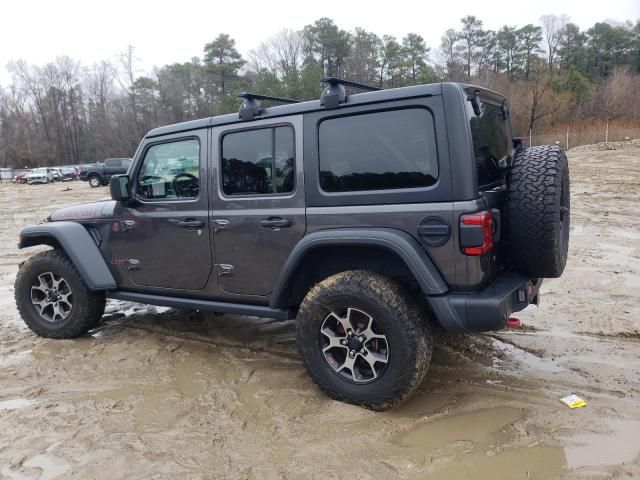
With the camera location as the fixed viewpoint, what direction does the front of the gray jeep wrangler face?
facing away from the viewer and to the left of the viewer
